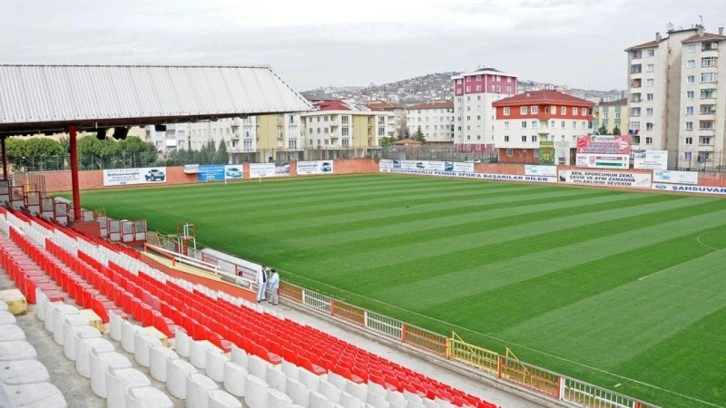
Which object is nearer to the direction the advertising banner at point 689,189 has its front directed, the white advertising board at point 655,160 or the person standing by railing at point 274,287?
the person standing by railing

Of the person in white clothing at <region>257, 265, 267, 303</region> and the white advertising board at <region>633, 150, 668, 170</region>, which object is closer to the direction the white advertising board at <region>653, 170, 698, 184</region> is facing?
the person in white clothing

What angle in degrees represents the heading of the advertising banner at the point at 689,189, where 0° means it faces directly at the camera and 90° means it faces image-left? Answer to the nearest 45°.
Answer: approximately 0°

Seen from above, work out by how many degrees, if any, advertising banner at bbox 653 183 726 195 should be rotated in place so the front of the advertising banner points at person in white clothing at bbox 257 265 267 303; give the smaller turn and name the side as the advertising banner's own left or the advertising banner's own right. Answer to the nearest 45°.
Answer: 0° — it already faces them

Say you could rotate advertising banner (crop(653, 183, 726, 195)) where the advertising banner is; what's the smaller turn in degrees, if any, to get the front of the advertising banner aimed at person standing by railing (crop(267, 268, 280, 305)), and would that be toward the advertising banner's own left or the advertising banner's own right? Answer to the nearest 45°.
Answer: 0° — it already faces them

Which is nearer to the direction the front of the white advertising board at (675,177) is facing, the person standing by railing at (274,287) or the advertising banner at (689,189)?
the person standing by railing

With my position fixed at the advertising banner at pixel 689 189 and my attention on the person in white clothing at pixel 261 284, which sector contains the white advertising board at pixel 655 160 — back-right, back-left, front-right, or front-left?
back-right

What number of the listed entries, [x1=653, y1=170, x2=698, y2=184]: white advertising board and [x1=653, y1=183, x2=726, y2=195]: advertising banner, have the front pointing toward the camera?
2

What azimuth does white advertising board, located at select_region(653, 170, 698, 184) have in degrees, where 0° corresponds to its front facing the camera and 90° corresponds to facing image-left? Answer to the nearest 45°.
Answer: approximately 0°
